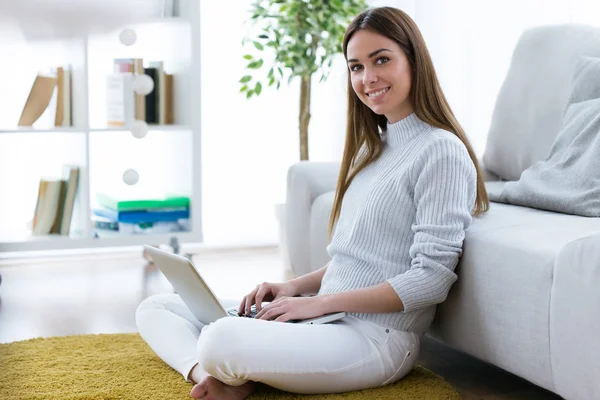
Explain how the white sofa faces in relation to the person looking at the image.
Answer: facing the viewer and to the left of the viewer

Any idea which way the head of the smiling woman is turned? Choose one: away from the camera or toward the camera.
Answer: toward the camera

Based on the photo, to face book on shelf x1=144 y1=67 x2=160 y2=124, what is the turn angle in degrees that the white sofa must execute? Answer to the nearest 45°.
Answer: approximately 90° to its right

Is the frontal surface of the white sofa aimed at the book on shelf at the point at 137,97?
no

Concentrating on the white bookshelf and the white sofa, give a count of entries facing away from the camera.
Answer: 0

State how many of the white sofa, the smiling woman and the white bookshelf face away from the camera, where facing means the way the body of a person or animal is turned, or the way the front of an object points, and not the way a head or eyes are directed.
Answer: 0

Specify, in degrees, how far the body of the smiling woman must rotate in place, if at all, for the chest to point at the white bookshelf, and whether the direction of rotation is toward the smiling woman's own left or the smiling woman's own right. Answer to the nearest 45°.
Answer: approximately 90° to the smiling woman's own right

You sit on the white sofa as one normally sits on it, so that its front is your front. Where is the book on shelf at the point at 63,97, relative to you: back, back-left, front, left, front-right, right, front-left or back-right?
right

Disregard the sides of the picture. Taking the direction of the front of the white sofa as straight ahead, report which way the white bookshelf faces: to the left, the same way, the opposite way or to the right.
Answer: to the left

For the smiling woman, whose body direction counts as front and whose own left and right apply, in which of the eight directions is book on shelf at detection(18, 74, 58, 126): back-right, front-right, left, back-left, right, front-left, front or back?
right

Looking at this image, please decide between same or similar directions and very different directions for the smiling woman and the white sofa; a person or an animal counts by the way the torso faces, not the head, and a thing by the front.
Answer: same or similar directions

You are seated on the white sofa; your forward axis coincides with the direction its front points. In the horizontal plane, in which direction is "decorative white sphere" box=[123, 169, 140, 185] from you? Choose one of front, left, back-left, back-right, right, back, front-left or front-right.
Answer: right

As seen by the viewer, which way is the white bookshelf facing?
toward the camera

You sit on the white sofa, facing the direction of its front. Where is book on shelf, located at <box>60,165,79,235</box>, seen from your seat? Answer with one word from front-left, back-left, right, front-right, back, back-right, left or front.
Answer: right

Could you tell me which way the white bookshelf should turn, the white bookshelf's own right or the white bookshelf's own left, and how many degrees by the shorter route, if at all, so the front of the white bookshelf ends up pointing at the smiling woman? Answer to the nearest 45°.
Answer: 0° — it already faces them
